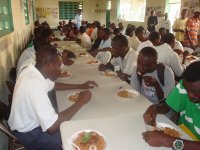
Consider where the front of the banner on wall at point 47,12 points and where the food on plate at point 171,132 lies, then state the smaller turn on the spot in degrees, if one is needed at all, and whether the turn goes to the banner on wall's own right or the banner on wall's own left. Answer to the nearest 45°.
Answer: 0° — it already faces it

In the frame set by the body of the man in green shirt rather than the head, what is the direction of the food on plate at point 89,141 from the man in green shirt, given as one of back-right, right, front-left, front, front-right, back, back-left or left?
front

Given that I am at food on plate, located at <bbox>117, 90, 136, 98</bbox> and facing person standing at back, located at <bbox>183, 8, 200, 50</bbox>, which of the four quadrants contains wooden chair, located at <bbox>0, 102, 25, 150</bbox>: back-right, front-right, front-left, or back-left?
back-left

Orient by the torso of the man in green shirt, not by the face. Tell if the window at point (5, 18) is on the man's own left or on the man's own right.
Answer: on the man's own right

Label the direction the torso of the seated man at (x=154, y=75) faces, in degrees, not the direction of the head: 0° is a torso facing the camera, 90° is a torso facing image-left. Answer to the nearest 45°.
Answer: approximately 45°

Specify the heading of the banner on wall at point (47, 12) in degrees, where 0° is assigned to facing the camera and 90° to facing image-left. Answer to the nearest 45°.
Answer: approximately 0°

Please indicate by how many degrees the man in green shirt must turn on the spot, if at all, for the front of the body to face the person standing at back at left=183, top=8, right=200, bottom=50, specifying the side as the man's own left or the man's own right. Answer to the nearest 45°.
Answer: approximately 135° to the man's own right

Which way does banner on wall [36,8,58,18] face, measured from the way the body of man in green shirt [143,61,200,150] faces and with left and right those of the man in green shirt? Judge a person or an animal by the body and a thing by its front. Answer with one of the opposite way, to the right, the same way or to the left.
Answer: to the left

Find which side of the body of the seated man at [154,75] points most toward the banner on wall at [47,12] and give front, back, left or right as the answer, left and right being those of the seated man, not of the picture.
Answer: right

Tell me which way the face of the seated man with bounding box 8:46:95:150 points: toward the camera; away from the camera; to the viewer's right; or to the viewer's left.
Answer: to the viewer's right

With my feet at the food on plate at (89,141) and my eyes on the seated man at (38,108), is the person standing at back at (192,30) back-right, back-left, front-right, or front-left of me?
front-right

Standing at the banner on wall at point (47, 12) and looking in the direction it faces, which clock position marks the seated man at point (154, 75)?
The seated man is roughly at 12 o'clock from the banner on wall.

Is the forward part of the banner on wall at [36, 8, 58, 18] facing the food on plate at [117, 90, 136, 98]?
yes

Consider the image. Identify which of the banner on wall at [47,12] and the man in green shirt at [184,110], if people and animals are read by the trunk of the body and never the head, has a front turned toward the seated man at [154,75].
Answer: the banner on wall

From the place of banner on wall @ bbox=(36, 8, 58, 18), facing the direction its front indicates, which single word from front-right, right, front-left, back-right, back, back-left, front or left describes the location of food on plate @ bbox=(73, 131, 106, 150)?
front

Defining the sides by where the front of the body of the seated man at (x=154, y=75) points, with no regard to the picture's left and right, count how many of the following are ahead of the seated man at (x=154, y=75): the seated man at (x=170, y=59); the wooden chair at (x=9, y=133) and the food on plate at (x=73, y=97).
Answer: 2
